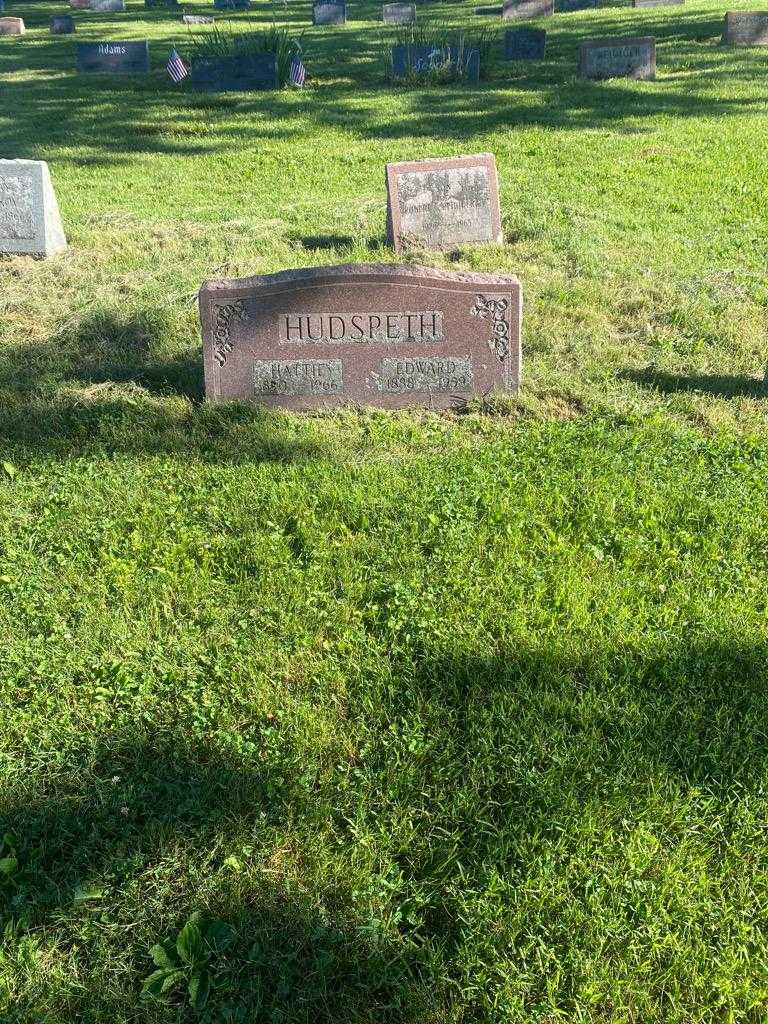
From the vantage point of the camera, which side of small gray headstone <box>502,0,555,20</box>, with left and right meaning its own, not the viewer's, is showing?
front

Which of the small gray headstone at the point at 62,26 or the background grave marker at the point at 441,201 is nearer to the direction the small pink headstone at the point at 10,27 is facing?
the background grave marker

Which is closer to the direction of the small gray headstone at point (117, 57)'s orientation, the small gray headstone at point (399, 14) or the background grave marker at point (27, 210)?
the background grave marker

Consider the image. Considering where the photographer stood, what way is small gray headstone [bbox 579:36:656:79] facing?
facing the viewer

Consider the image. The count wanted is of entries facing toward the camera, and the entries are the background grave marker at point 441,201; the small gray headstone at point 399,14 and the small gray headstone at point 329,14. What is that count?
3

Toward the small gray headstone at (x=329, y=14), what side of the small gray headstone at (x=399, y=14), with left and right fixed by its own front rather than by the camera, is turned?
right

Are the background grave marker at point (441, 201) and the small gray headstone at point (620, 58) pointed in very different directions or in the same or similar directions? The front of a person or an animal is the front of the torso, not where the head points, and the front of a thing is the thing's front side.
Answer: same or similar directions

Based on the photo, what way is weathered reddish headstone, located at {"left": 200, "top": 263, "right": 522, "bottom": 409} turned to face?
toward the camera

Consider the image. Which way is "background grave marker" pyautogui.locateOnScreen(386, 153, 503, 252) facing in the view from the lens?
facing the viewer

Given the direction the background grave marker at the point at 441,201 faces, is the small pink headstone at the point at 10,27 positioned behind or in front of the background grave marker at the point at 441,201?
behind
